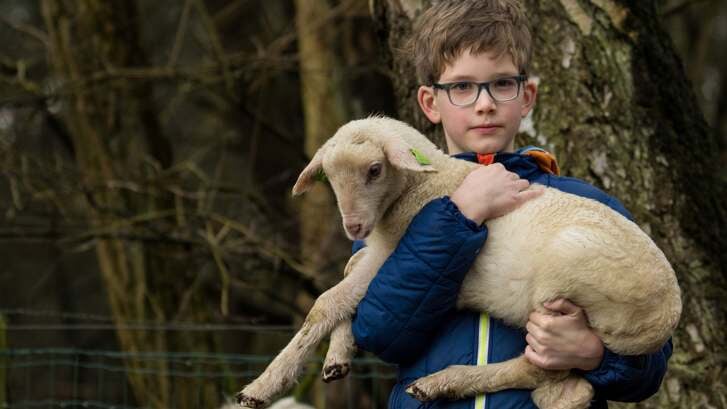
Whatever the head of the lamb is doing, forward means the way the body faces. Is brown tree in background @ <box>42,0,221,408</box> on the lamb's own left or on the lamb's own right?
on the lamb's own right

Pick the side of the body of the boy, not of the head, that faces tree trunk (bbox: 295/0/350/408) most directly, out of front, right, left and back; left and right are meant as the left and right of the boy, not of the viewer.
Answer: back

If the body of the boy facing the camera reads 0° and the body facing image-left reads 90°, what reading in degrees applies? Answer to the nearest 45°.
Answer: approximately 0°

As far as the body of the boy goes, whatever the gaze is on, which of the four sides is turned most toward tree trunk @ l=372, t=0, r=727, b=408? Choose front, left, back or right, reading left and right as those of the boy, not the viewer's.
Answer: back

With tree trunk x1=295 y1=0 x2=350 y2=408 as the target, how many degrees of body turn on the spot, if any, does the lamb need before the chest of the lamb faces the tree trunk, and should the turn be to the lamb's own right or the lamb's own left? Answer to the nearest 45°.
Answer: approximately 90° to the lamb's own right

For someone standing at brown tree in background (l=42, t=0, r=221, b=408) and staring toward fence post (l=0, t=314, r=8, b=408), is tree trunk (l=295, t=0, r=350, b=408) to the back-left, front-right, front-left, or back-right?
back-left

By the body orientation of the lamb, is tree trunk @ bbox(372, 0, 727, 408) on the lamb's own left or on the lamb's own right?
on the lamb's own right

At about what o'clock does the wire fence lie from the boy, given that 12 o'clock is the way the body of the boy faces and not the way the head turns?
The wire fence is roughly at 5 o'clock from the boy.

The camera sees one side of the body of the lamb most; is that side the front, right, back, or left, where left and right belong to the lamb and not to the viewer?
left

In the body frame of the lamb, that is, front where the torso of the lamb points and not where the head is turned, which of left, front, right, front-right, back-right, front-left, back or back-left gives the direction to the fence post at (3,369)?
front-right
